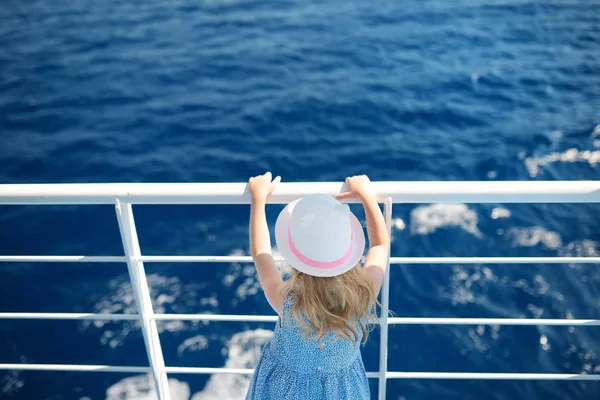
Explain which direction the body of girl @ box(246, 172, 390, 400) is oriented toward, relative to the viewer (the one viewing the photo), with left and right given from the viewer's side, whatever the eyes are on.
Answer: facing away from the viewer
